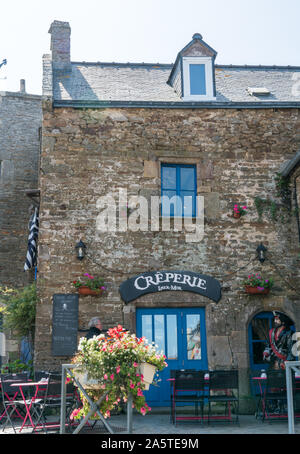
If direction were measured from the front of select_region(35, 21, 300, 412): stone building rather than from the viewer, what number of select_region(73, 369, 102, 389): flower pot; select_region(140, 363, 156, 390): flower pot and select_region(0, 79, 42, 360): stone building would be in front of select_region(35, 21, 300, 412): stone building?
2

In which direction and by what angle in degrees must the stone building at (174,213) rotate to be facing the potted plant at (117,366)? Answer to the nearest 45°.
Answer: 0° — it already faces it

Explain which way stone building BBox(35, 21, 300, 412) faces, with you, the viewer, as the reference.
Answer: facing the viewer

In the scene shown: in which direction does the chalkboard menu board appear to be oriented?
toward the camera

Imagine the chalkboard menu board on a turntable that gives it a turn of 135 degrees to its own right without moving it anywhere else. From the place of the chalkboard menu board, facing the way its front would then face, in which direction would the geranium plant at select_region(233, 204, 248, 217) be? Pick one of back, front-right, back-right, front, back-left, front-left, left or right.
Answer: back-right

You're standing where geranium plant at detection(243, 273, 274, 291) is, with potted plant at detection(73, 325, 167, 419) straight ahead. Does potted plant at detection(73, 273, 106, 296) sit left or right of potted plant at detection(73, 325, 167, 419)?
right

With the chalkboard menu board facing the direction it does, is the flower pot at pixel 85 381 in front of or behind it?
in front

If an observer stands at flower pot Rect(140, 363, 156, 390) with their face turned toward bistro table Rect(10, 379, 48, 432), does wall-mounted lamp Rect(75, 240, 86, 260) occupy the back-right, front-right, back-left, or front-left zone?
front-right

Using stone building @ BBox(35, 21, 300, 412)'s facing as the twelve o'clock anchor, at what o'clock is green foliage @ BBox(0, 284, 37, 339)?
The green foliage is roughly at 3 o'clock from the stone building.
